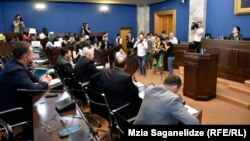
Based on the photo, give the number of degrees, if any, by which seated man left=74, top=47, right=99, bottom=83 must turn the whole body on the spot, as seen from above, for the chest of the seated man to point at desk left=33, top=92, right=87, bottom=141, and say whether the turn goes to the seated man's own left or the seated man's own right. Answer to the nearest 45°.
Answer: approximately 135° to the seated man's own right

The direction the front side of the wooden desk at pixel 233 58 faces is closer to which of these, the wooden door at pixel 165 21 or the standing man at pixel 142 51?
the standing man

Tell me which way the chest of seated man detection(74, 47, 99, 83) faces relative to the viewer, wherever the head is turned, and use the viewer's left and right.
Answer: facing away from the viewer and to the right of the viewer

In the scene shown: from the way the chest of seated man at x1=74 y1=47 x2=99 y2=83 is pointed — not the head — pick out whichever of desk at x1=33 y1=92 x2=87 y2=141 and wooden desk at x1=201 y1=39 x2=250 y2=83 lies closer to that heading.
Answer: the wooden desk

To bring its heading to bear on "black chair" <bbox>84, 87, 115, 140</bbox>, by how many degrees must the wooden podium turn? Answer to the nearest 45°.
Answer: approximately 45° to its left

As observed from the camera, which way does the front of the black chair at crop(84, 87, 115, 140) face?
facing away from the viewer and to the right of the viewer

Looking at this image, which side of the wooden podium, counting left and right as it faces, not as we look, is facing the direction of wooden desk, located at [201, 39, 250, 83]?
back

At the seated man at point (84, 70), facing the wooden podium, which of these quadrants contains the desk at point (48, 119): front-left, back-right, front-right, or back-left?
back-right

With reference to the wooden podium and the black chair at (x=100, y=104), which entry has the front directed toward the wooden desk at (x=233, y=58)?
the black chair

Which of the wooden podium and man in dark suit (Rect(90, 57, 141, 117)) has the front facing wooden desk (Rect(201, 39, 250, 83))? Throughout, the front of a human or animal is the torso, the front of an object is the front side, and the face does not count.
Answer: the man in dark suit

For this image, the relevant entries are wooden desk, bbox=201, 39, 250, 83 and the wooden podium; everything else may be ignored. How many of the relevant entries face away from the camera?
0

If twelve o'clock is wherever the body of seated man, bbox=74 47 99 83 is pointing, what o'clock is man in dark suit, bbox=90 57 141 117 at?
The man in dark suit is roughly at 4 o'clock from the seated man.

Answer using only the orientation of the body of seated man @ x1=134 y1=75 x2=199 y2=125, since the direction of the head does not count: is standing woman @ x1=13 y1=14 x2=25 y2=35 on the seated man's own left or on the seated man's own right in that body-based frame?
on the seated man's own left

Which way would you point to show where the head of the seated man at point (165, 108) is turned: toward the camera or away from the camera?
away from the camera
